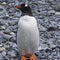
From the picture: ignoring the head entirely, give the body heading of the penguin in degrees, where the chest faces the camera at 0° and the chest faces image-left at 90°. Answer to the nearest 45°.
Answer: approximately 0°
